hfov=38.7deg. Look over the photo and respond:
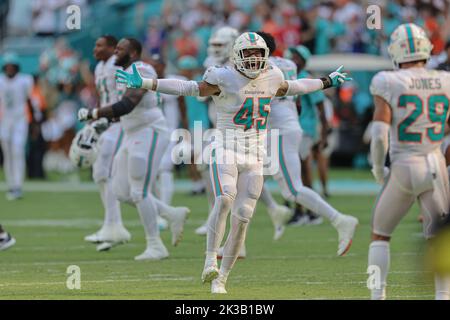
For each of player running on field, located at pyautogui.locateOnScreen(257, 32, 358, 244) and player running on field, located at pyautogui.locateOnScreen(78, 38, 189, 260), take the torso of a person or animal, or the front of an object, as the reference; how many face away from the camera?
0

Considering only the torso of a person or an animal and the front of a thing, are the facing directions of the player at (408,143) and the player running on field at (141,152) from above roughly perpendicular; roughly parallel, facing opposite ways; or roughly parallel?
roughly perpendicular

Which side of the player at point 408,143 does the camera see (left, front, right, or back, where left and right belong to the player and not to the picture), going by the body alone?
back

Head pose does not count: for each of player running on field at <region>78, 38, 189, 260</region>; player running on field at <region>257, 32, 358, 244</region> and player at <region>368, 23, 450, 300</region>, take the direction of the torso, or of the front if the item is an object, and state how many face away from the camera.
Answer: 1

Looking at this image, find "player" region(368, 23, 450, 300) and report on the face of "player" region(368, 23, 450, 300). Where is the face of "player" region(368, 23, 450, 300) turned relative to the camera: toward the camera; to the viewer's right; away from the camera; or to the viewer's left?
away from the camera

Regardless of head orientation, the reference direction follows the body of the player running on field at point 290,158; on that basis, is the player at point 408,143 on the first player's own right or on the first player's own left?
on the first player's own left
